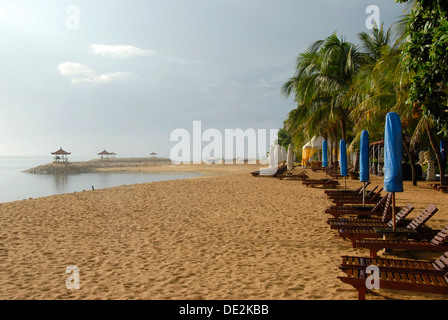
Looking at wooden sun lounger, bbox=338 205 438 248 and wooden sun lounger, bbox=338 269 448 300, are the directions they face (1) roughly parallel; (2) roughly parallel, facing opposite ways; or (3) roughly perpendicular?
roughly parallel

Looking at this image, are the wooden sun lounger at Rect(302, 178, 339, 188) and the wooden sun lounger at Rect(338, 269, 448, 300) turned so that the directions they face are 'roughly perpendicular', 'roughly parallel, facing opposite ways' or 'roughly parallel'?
roughly parallel

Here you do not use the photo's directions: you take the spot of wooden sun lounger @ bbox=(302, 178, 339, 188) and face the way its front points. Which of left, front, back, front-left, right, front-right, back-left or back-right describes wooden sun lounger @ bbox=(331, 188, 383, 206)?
left

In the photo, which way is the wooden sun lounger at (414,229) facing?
to the viewer's left

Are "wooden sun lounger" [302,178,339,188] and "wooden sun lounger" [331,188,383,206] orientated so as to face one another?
no

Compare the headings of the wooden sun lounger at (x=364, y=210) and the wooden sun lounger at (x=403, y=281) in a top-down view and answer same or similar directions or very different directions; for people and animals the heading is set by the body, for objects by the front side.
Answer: same or similar directions

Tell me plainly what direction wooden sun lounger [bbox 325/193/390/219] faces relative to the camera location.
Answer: facing to the left of the viewer

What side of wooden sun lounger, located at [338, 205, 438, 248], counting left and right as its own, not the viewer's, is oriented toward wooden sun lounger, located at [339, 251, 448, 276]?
left

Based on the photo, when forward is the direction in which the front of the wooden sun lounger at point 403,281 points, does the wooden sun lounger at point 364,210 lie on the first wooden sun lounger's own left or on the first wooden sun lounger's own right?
on the first wooden sun lounger's own right

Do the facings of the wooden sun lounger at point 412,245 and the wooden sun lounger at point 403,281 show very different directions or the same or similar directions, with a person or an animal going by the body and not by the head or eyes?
same or similar directions

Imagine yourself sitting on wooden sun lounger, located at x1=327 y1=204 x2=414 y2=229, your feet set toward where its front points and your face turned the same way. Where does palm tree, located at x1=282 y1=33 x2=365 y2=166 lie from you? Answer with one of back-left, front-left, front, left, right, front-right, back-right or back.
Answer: right

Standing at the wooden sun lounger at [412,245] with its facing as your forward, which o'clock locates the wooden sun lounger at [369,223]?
the wooden sun lounger at [369,223] is roughly at 2 o'clock from the wooden sun lounger at [412,245].

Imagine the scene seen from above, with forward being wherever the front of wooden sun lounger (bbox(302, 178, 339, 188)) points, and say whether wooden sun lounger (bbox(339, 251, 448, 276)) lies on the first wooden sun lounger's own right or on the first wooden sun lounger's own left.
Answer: on the first wooden sun lounger's own left

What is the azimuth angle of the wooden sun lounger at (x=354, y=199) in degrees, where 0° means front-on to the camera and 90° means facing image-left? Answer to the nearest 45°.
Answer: approximately 90°

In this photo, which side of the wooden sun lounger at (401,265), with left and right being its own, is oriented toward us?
left

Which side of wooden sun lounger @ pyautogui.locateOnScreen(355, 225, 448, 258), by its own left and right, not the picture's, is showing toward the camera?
left

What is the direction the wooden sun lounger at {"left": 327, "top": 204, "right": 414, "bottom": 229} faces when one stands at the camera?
facing to the left of the viewer

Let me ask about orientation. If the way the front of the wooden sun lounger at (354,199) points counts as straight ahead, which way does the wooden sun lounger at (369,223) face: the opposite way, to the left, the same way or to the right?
the same way

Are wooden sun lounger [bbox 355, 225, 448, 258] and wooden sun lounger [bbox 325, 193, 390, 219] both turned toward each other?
no

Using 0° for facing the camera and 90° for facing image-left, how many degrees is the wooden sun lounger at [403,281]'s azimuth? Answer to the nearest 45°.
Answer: approximately 90°

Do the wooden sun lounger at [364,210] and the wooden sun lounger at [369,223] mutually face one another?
no

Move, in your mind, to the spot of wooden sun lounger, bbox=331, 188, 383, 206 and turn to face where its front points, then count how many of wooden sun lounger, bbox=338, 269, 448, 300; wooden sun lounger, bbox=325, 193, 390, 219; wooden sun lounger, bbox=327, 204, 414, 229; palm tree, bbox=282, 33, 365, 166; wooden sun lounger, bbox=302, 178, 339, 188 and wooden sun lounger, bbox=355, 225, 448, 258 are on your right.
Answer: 2

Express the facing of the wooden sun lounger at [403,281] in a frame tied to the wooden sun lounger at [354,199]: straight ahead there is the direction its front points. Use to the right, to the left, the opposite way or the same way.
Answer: the same way
